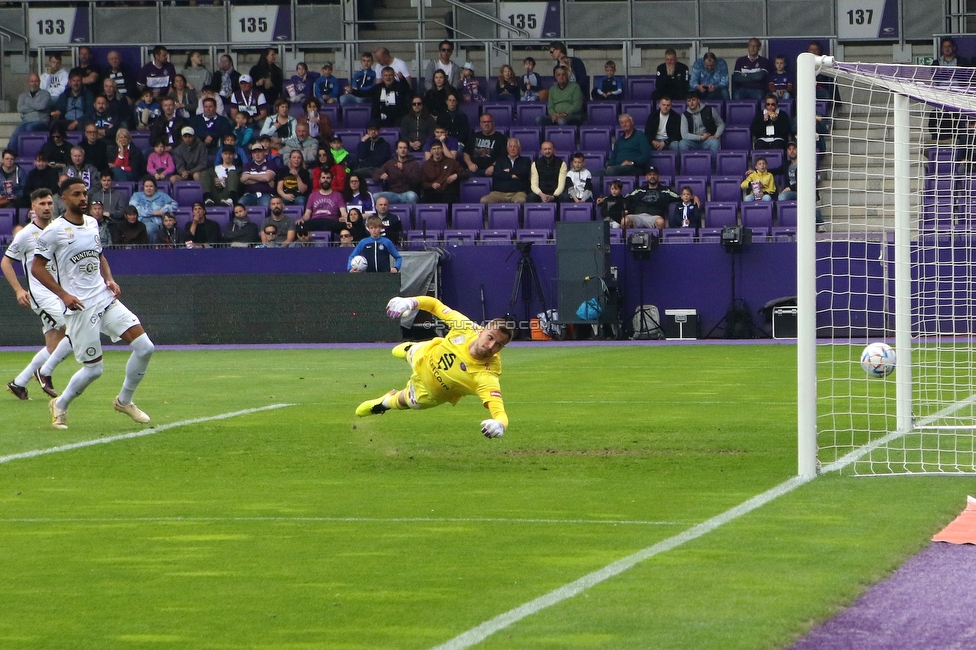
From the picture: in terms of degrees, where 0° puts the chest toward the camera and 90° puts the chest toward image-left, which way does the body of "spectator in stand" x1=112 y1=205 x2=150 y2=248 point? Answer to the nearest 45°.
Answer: approximately 0°

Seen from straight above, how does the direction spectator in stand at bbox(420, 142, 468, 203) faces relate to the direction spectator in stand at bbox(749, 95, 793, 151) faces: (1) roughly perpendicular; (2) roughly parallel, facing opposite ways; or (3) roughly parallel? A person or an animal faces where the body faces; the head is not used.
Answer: roughly parallel

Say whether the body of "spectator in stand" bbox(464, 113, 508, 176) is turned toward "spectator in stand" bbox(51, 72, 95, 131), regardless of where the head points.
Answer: no

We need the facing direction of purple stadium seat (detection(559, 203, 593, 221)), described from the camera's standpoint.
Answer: facing the viewer

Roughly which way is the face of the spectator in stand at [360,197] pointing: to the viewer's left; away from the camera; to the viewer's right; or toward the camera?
toward the camera

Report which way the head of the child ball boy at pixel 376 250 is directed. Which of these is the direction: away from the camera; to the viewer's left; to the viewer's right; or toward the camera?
toward the camera

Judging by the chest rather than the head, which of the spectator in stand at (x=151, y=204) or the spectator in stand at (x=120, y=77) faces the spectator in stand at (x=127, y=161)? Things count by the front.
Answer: the spectator in stand at (x=120, y=77)

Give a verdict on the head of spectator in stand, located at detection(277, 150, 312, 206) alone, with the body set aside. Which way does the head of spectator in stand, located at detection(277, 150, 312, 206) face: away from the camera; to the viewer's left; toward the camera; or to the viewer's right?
toward the camera

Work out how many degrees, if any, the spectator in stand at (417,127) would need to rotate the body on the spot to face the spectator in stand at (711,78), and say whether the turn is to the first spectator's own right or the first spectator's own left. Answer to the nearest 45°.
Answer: approximately 90° to the first spectator's own left

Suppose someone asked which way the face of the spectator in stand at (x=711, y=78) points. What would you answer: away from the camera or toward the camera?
toward the camera

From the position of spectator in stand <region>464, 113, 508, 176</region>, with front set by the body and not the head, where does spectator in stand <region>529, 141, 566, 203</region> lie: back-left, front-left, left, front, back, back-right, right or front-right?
front-left

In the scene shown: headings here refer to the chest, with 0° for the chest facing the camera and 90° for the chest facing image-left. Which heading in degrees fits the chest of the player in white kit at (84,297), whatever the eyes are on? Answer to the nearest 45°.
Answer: approximately 315°

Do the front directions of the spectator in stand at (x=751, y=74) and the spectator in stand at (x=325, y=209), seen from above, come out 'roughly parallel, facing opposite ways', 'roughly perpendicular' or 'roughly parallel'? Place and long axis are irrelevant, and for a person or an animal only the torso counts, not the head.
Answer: roughly parallel

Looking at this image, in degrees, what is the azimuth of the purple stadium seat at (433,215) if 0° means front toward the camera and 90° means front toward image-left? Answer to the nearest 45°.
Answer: approximately 0°

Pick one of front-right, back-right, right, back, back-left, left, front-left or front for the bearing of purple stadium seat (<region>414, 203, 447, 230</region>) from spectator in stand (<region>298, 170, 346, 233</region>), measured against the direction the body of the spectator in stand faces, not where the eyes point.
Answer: left

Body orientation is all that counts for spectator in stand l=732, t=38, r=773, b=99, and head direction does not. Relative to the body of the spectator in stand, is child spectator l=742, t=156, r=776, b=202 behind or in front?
in front

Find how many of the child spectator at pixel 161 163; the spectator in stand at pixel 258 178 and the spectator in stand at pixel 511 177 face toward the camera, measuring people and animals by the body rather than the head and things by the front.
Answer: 3

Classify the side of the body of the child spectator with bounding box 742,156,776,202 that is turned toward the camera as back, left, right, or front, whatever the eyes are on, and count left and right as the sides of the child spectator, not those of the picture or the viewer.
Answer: front
